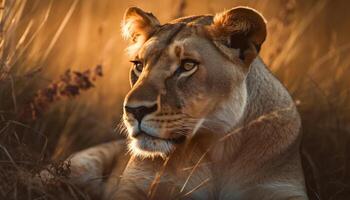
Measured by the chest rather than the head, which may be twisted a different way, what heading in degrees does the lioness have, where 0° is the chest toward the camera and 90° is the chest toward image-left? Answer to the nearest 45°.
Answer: approximately 45°
